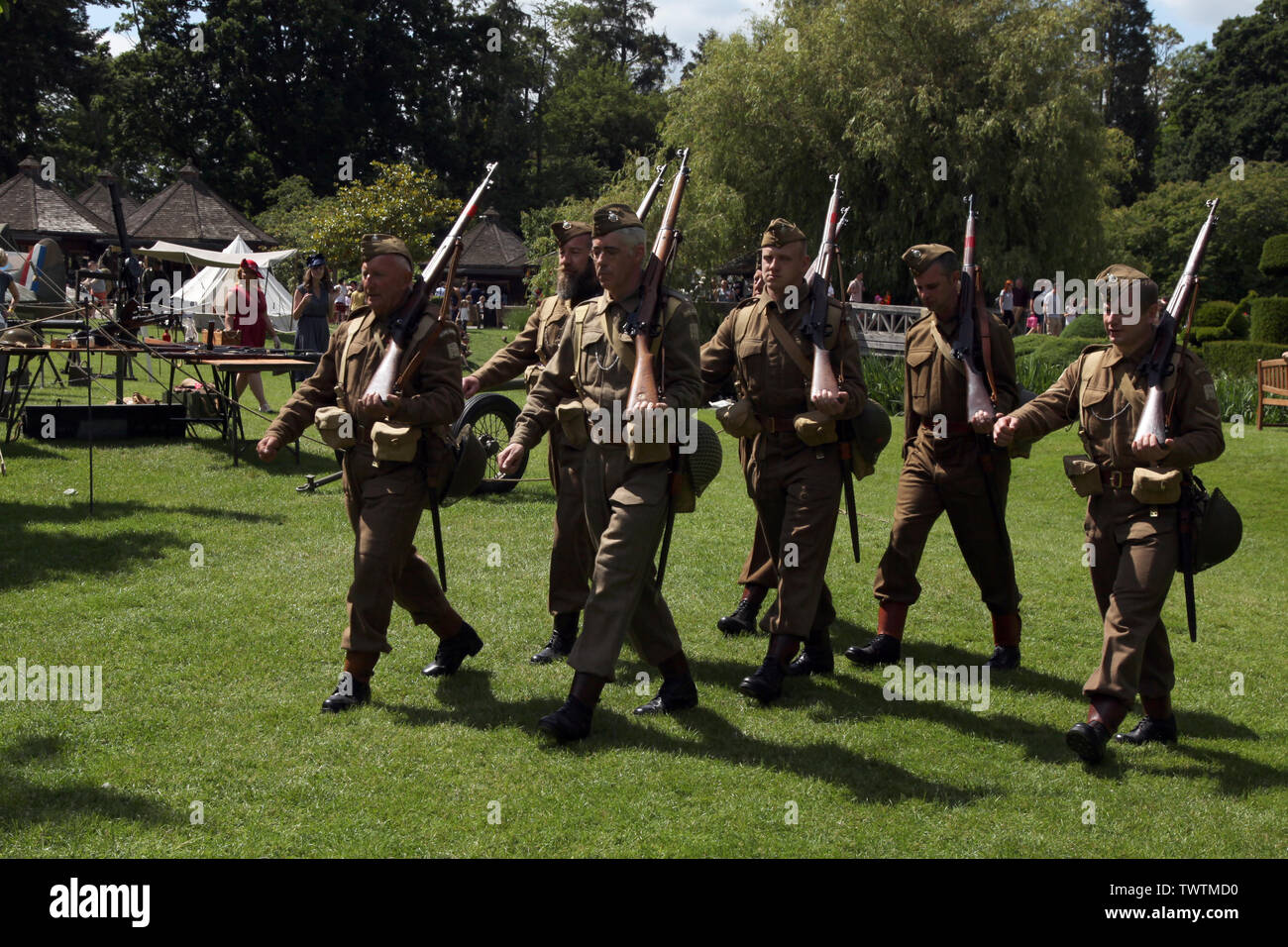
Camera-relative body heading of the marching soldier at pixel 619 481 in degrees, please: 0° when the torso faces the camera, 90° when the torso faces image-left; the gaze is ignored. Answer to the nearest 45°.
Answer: approximately 45°

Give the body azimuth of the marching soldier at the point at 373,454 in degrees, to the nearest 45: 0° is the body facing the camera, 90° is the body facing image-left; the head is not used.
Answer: approximately 45°

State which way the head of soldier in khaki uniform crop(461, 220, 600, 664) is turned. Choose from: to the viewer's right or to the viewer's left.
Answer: to the viewer's left

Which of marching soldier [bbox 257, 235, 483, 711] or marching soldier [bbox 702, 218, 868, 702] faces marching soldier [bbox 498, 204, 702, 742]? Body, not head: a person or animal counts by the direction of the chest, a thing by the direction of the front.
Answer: marching soldier [bbox 702, 218, 868, 702]

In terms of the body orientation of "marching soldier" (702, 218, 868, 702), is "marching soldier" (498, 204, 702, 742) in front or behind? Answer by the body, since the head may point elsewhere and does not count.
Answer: in front

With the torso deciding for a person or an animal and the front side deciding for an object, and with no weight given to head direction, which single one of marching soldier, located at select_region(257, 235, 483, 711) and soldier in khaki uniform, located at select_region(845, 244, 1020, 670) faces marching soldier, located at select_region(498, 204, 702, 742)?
the soldier in khaki uniform

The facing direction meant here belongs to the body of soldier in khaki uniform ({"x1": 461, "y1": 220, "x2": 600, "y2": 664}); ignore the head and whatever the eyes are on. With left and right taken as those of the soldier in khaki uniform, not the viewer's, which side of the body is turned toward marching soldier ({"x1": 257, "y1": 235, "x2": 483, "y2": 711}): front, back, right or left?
front

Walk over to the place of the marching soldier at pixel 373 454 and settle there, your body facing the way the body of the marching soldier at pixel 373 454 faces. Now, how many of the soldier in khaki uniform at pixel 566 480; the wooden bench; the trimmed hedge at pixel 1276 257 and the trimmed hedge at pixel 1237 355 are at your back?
4

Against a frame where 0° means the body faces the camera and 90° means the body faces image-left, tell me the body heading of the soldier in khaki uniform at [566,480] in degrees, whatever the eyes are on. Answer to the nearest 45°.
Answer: approximately 45°

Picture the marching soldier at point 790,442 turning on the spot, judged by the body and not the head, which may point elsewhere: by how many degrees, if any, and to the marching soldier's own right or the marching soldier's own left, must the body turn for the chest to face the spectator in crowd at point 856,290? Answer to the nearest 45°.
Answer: approximately 135° to the marching soldier's own right
